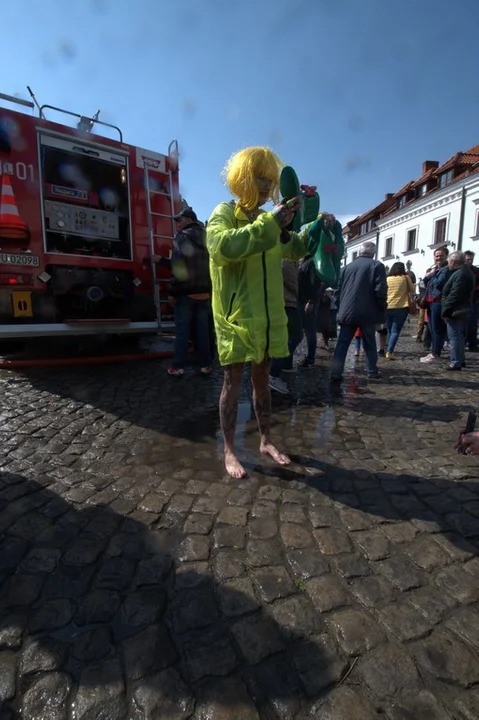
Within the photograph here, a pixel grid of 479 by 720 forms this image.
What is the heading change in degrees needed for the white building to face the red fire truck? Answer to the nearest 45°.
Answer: approximately 45° to its left

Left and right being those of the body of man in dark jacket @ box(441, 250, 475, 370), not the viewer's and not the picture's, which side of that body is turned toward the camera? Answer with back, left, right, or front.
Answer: left

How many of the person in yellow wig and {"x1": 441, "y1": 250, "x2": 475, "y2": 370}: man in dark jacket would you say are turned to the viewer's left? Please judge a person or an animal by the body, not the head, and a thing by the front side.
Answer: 1

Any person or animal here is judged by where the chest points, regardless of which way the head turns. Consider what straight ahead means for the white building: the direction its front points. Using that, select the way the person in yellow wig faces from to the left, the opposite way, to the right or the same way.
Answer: to the left

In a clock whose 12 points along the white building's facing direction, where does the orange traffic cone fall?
The orange traffic cone is roughly at 11 o'clock from the white building.

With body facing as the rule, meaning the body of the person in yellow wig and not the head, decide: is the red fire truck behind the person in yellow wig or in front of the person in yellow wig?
behind

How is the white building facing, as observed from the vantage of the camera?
facing the viewer and to the left of the viewer

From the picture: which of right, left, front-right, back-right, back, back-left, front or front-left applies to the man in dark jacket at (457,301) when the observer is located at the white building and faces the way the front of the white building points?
front-left

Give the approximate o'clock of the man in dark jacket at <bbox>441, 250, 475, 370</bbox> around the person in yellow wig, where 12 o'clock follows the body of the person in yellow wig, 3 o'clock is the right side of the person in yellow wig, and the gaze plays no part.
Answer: The man in dark jacket is roughly at 9 o'clock from the person in yellow wig.

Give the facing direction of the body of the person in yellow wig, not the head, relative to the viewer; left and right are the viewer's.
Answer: facing the viewer and to the right of the viewer

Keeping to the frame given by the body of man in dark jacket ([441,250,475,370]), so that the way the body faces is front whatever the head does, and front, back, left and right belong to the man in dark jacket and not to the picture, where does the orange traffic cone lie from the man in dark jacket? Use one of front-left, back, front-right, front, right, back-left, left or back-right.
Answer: front-left

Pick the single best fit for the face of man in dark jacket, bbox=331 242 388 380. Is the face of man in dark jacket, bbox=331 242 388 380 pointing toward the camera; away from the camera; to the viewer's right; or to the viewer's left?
away from the camera

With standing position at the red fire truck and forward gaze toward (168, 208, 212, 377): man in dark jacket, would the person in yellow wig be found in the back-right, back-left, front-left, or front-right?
front-right

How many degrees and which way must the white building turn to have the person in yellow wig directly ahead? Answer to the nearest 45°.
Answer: approximately 45° to its left

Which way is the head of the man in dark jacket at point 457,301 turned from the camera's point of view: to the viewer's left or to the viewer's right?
to the viewer's left

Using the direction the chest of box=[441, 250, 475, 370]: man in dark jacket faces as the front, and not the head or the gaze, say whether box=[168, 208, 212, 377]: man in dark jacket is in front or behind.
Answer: in front
